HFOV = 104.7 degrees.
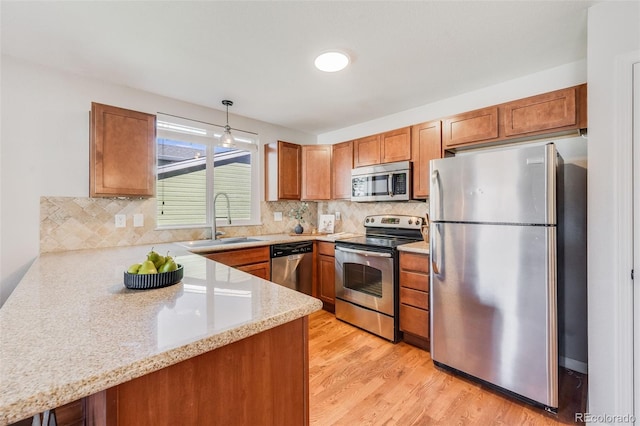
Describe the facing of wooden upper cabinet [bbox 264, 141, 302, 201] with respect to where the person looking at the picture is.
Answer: facing the viewer and to the right of the viewer

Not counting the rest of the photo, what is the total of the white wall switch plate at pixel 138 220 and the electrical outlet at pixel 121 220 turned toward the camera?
2

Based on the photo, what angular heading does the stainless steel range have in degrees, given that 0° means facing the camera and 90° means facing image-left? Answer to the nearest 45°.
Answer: approximately 45°

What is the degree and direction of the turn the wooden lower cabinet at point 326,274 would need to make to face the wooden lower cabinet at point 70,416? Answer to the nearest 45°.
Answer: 0° — it already faces it

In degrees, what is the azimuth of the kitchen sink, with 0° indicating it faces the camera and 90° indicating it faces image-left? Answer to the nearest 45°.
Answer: approximately 315°

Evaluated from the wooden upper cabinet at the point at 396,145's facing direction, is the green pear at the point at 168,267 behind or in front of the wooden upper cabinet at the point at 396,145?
in front

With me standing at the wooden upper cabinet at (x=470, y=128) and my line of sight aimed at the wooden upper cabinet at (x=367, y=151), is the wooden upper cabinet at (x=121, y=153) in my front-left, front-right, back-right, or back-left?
front-left

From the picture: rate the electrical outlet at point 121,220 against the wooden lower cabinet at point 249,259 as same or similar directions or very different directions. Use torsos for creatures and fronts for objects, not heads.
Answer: same or similar directions

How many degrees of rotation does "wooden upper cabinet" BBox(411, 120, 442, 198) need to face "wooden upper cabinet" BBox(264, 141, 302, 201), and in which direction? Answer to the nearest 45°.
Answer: approximately 45° to its right

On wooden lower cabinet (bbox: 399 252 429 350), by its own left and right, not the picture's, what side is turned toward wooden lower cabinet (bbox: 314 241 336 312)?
right

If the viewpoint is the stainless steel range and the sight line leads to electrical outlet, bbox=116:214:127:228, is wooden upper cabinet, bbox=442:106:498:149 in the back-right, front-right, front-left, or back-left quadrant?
back-left

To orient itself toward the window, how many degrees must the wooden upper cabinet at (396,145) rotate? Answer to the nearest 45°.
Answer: approximately 45° to its right

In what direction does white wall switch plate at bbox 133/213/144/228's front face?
toward the camera

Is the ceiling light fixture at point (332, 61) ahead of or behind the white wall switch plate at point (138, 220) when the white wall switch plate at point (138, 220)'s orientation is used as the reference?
ahead

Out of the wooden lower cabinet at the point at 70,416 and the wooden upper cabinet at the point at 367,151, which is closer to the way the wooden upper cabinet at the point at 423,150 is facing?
the wooden lower cabinet

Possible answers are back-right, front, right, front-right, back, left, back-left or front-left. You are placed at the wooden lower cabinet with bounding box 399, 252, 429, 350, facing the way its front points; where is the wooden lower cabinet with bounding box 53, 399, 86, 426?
front
